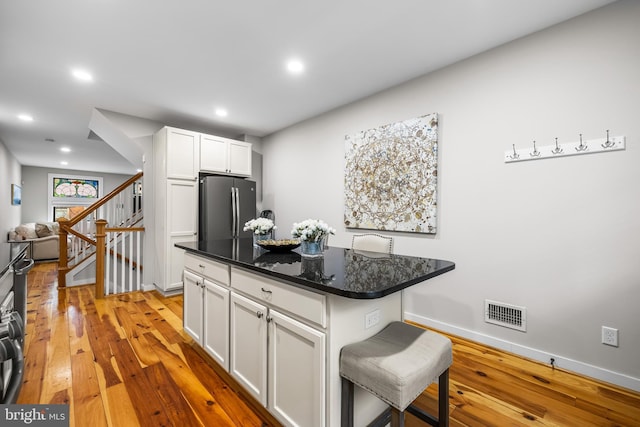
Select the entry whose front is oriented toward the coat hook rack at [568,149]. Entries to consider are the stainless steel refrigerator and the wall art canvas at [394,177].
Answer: the stainless steel refrigerator

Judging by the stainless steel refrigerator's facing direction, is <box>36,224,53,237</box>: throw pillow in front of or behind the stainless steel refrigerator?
behind

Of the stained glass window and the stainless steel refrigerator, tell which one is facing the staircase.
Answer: the stained glass window

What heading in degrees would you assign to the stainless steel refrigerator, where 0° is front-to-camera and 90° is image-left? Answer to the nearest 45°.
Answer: approximately 315°

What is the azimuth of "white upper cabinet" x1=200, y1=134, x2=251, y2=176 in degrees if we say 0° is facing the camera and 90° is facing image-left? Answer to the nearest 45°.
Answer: approximately 315°

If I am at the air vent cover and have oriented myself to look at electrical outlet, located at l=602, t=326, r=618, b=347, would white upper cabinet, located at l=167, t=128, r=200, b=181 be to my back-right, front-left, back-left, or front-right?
back-right

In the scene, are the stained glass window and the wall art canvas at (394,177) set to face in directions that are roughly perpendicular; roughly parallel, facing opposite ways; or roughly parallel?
roughly perpendicular

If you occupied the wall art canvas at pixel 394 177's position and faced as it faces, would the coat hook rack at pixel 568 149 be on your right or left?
on your left

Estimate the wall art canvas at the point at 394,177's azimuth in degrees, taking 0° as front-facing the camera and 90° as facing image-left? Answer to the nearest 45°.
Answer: approximately 45°
